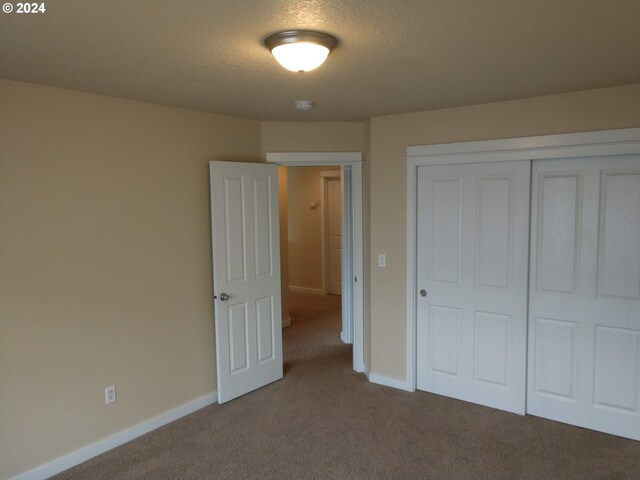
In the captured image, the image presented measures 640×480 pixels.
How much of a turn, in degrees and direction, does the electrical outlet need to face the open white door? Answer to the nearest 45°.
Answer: approximately 45° to its left

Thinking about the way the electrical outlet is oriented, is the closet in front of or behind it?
in front

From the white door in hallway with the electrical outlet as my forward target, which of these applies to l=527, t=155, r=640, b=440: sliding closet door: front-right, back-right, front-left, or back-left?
front-left

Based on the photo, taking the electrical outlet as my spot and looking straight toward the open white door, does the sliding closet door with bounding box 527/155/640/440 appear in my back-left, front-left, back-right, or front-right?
front-right

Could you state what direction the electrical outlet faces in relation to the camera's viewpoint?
facing the viewer and to the right of the viewer

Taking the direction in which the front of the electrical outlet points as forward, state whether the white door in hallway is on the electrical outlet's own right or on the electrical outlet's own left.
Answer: on the electrical outlet's own left

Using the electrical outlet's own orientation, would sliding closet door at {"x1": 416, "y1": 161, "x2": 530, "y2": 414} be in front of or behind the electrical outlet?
in front

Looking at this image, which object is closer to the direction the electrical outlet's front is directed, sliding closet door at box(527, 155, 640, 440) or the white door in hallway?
the sliding closet door

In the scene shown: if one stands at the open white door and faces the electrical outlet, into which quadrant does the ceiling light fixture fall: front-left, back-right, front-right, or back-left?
front-left
